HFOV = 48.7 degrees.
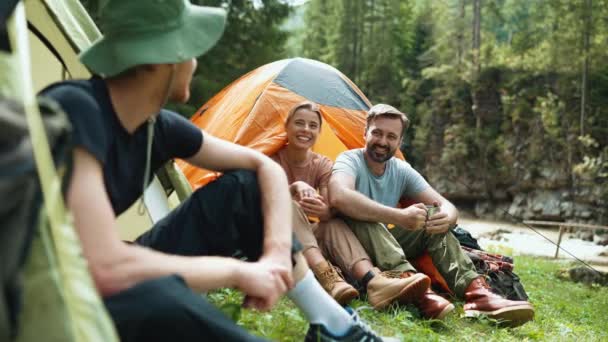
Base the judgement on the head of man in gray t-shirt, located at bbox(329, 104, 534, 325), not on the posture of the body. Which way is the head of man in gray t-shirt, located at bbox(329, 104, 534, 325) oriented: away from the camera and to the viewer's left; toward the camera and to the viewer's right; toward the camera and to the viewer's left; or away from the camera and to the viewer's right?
toward the camera and to the viewer's left

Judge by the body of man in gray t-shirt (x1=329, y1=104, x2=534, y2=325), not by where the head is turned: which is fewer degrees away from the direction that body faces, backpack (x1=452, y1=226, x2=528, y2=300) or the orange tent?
the backpack

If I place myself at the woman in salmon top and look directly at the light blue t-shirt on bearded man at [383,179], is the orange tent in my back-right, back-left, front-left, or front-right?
back-left

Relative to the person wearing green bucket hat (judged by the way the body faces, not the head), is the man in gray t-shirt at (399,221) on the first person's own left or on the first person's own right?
on the first person's own left

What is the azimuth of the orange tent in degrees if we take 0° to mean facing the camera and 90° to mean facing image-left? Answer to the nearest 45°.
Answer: approximately 315°

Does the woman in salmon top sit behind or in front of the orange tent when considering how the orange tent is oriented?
in front

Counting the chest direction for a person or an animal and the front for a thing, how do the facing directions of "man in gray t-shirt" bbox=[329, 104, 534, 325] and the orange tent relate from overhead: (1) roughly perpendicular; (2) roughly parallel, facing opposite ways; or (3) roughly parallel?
roughly parallel

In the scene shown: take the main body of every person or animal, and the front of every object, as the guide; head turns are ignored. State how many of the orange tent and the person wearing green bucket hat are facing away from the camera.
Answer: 0

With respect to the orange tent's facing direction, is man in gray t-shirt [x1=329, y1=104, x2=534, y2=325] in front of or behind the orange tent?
in front

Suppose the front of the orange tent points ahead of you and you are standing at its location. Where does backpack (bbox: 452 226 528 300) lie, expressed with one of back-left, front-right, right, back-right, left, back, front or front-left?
front

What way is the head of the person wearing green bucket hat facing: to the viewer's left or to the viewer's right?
to the viewer's right
